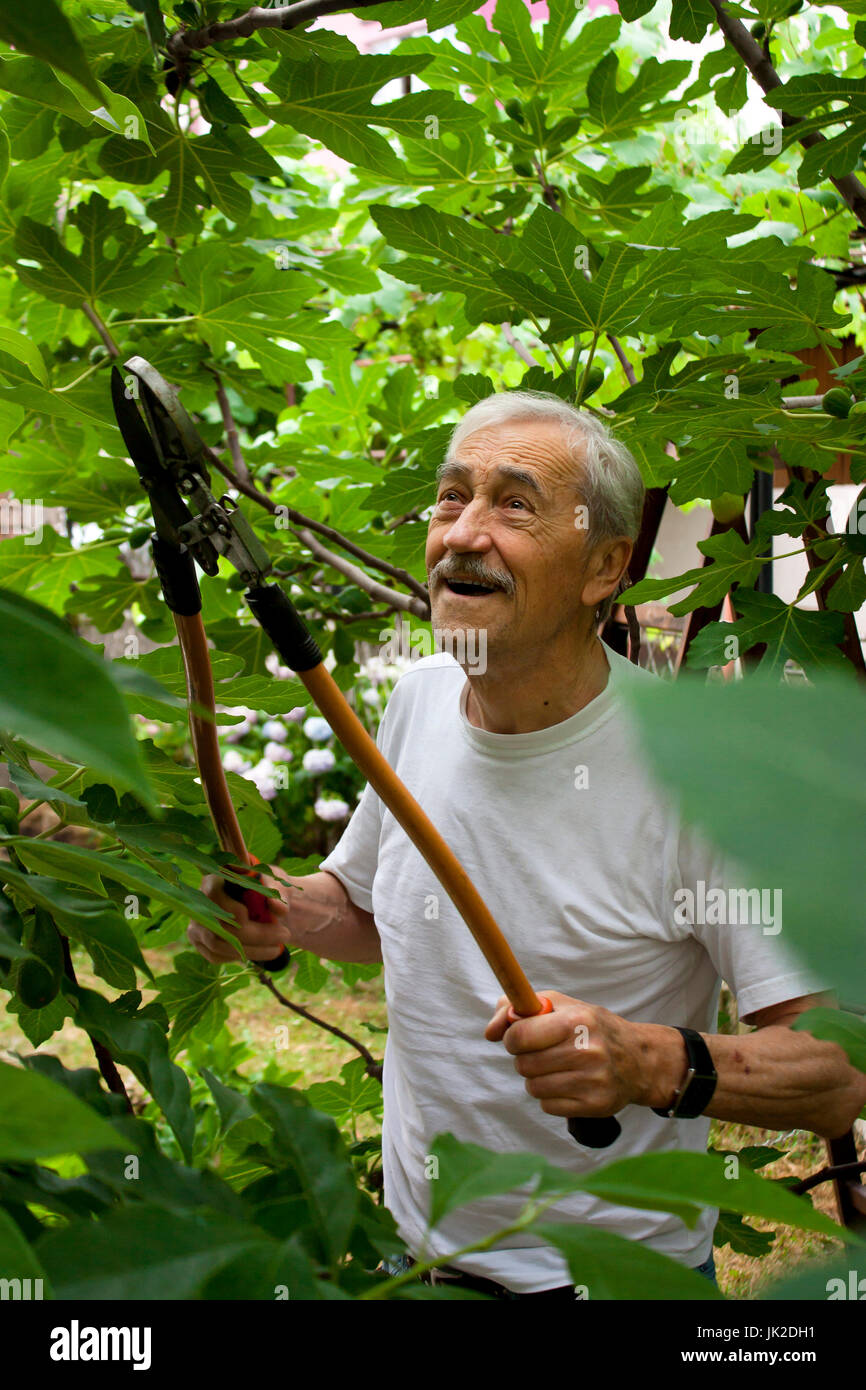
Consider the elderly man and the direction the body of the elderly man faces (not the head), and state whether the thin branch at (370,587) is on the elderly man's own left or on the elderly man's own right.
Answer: on the elderly man's own right

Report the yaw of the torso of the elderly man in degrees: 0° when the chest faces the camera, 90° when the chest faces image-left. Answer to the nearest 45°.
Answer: approximately 45°
